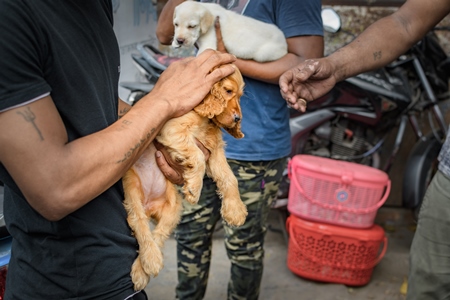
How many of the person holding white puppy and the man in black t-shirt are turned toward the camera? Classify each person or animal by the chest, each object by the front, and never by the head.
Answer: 1

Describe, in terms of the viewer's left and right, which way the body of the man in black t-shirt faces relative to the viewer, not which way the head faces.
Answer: facing to the right of the viewer

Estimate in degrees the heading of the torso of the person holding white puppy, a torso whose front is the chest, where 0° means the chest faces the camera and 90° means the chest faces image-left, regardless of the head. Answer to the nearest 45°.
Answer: approximately 0°

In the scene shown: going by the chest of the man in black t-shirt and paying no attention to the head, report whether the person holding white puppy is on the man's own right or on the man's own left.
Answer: on the man's own left

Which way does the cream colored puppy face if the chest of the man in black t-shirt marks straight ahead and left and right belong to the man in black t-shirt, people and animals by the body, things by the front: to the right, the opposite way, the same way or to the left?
the opposite way

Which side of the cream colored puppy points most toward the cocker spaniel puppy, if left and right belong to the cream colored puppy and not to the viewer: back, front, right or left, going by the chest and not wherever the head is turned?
left
